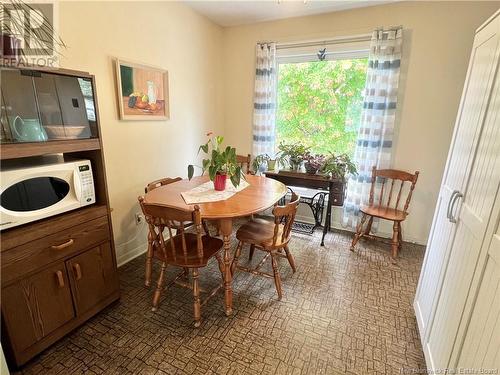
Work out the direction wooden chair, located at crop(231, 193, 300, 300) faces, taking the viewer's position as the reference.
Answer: facing away from the viewer and to the left of the viewer

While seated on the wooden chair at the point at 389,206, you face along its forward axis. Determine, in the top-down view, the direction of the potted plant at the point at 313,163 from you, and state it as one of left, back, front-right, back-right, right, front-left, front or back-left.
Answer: front-right

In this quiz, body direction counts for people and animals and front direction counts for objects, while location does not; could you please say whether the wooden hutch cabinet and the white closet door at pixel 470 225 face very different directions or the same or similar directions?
very different directions

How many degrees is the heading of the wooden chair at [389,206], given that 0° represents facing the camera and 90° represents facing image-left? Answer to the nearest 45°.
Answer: approximately 45°

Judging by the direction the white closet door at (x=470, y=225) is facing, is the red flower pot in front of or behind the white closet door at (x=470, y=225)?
in front

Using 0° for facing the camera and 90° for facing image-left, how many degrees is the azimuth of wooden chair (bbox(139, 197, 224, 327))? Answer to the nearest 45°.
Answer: approximately 225°

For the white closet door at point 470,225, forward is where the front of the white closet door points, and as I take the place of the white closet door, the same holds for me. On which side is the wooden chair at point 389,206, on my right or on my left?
on my right

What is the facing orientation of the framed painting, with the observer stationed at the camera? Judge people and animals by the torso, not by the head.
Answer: facing the viewer and to the right of the viewer

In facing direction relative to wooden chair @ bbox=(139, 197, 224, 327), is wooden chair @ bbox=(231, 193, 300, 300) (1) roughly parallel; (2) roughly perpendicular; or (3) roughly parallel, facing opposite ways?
roughly perpendicular

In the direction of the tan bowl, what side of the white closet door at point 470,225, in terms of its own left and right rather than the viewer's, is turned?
front

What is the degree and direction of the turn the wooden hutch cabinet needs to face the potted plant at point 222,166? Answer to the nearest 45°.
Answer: approximately 45° to its left
